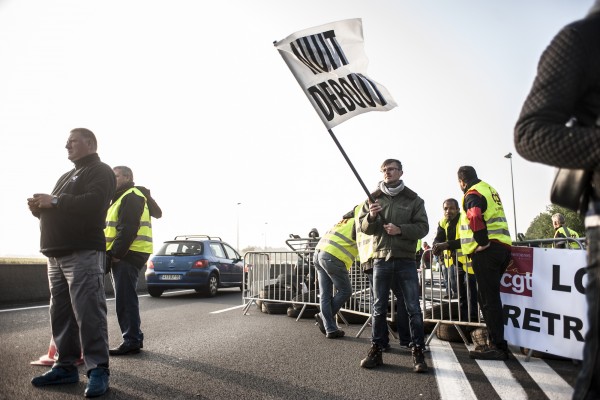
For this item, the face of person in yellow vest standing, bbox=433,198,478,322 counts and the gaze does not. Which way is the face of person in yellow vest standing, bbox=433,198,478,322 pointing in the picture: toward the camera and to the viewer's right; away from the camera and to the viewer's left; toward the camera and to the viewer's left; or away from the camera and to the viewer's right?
toward the camera and to the viewer's left

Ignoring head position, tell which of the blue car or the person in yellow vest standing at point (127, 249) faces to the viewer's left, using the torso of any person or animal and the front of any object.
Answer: the person in yellow vest standing

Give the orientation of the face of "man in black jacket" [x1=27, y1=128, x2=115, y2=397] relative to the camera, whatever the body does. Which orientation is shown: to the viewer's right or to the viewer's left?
to the viewer's left

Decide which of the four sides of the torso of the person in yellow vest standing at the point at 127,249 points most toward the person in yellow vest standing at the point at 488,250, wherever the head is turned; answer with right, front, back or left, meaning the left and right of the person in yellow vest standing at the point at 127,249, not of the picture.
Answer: back

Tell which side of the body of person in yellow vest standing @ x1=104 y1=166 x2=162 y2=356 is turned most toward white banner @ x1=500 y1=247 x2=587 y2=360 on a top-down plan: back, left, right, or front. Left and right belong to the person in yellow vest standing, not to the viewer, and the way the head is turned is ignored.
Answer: back

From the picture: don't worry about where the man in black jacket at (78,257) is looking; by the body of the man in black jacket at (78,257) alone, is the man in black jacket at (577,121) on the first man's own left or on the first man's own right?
on the first man's own left

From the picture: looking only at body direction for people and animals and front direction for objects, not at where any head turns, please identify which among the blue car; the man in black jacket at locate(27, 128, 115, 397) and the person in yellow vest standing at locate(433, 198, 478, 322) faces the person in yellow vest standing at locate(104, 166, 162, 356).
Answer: the person in yellow vest standing at locate(433, 198, 478, 322)

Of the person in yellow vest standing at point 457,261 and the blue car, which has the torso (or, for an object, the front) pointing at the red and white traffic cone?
the person in yellow vest standing

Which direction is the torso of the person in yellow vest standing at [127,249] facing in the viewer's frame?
to the viewer's left

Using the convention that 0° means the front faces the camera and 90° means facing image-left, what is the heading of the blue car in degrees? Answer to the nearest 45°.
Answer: approximately 225°

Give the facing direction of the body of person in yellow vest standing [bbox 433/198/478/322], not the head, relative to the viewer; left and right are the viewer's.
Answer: facing the viewer and to the left of the viewer

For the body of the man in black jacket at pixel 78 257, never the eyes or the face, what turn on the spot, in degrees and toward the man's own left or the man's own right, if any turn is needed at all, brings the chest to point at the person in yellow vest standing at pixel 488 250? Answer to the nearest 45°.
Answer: approximately 135° to the man's own left

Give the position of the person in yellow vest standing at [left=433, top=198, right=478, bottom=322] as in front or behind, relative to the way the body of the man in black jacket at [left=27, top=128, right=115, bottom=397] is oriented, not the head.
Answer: behind
